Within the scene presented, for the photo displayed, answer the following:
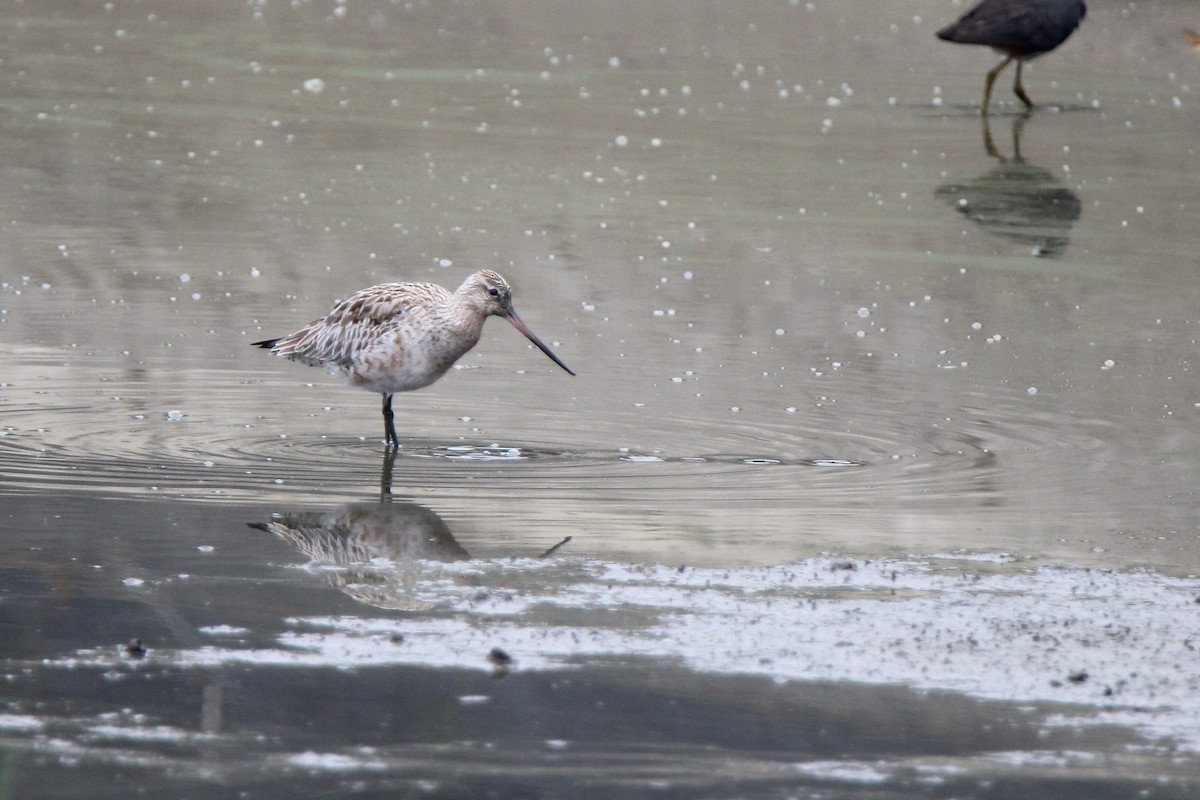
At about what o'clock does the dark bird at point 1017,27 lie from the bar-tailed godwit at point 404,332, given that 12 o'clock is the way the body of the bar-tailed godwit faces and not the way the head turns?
The dark bird is roughly at 10 o'clock from the bar-tailed godwit.

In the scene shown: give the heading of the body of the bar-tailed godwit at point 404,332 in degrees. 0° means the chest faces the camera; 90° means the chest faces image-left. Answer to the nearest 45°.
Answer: approximately 270°
